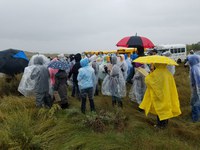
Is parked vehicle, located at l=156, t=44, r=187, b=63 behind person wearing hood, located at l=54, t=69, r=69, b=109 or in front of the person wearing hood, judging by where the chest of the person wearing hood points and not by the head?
in front

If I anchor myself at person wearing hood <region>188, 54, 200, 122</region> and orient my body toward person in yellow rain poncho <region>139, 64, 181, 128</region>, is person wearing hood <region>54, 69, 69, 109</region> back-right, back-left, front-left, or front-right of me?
front-right

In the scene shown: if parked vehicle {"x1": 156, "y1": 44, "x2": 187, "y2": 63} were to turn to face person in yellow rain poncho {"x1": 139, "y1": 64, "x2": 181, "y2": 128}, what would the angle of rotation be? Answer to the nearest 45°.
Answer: approximately 90° to its left

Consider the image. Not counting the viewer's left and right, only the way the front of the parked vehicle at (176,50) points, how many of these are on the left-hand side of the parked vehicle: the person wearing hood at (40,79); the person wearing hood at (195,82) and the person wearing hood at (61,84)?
3

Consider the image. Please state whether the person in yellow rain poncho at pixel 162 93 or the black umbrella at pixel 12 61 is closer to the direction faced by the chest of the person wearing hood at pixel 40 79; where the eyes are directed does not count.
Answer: the black umbrella

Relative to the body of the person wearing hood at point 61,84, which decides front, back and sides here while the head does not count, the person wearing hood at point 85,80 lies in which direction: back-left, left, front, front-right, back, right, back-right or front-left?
back-right

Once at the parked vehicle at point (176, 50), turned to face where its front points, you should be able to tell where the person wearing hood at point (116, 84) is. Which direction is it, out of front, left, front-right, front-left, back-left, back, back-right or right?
left

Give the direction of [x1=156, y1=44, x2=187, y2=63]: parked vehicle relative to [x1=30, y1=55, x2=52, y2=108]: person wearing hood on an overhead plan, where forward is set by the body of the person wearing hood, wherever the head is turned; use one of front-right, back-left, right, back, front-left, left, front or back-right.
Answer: right

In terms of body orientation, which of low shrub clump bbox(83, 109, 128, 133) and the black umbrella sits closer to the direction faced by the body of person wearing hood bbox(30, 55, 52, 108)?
the black umbrella

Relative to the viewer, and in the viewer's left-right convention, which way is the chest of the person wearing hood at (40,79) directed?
facing away from the viewer and to the left of the viewer

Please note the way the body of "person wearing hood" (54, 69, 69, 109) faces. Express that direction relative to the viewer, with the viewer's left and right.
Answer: facing away from the viewer

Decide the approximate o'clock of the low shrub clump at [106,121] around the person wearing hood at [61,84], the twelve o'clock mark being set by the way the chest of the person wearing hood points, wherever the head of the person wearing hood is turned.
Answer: The low shrub clump is roughly at 5 o'clock from the person wearing hood.
